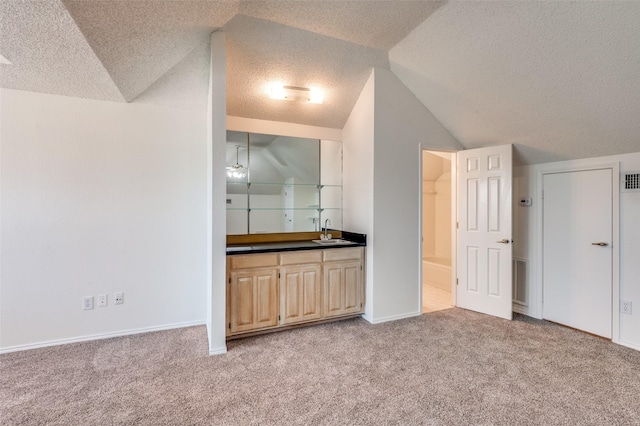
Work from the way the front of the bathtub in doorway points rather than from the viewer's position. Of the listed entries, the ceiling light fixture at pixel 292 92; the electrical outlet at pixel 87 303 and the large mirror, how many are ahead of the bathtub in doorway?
3

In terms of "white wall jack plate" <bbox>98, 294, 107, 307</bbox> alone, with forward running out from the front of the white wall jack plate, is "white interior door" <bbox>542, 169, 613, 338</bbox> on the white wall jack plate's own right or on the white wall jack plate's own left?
on the white wall jack plate's own left

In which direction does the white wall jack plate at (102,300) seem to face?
toward the camera

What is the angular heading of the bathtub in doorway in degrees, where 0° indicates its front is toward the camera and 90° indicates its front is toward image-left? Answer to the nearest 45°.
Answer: approximately 45°

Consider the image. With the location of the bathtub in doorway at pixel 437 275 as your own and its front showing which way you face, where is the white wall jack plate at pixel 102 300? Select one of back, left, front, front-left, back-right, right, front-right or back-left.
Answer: front

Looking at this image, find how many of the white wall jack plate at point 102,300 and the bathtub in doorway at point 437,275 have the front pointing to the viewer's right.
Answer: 0

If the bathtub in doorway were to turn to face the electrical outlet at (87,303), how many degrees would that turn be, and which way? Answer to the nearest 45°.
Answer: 0° — it already faces it
